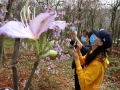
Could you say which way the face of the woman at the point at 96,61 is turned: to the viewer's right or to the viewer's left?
to the viewer's left

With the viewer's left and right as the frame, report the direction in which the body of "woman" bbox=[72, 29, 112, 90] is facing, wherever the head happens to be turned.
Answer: facing to the left of the viewer
